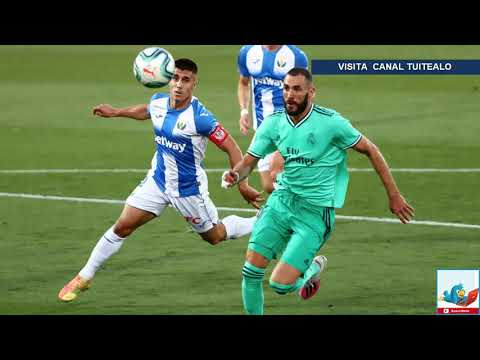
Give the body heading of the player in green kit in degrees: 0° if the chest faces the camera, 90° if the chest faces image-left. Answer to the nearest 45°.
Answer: approximately 45°

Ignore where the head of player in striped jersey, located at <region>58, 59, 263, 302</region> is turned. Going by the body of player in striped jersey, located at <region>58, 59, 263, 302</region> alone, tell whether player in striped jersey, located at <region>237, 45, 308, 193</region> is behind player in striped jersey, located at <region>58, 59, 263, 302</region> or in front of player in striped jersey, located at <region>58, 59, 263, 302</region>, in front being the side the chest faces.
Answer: behind

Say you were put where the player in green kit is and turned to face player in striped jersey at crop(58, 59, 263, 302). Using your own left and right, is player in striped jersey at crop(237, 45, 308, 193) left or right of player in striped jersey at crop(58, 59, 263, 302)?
right

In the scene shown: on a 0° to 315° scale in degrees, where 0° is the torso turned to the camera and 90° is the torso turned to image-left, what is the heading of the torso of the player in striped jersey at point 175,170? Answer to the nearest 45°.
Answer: approximately 45°

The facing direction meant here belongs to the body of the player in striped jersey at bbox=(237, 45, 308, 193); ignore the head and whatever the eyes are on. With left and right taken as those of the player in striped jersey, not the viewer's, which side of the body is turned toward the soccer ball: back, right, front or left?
front

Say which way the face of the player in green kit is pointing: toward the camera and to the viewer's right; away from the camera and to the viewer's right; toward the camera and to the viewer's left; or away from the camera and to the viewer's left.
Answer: toward the camera and to the viewer's left

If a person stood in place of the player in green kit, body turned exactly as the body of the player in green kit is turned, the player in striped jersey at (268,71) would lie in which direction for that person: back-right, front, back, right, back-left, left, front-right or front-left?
back-right

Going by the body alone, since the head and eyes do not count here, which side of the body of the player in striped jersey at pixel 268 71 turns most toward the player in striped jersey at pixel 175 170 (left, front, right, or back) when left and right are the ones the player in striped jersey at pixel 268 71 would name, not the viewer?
front

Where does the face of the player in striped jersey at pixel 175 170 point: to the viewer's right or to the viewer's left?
to the viewer's left

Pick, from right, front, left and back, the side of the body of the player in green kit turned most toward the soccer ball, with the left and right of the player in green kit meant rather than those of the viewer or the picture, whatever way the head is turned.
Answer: right

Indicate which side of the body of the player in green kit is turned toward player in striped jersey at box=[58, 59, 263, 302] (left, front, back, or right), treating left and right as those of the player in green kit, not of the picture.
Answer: right

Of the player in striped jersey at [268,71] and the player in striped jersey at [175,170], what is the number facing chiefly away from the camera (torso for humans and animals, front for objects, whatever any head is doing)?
0

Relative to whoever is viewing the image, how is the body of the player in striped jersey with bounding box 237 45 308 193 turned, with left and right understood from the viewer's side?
facing the viewer
